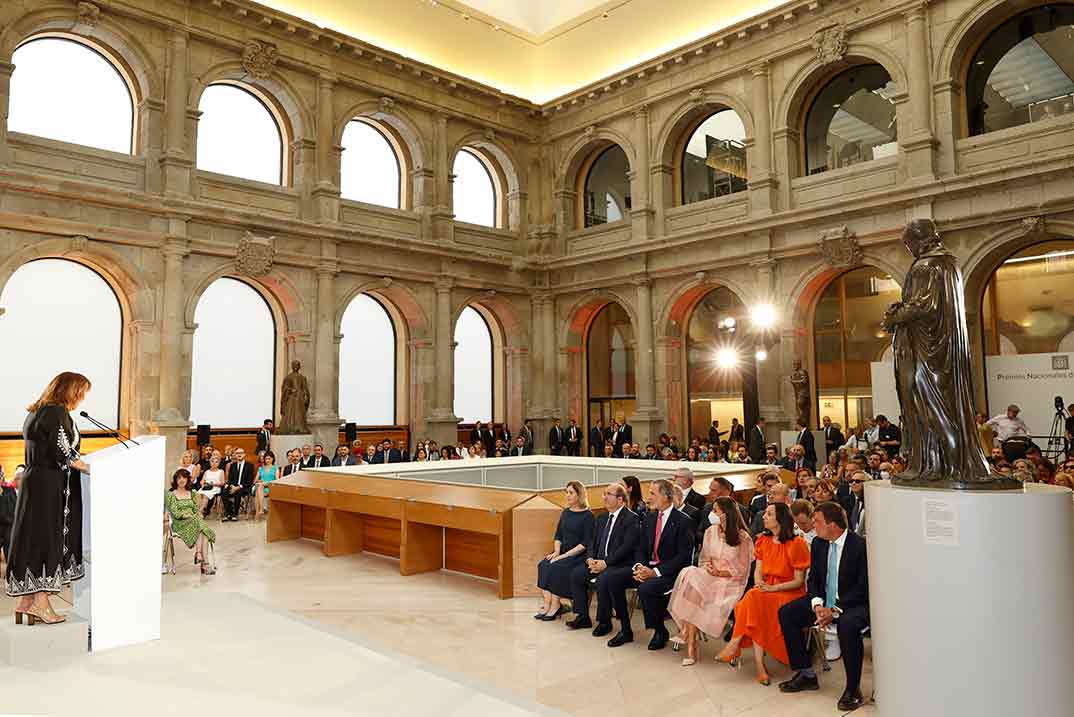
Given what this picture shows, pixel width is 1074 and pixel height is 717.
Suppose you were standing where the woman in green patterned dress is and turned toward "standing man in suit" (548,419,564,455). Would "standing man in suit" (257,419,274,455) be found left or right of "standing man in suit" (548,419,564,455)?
left

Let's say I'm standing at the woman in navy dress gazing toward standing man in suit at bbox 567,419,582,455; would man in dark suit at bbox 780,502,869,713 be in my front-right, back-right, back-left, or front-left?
back-right

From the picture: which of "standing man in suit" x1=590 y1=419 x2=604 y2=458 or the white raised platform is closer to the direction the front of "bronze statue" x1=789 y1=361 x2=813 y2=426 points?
the white raised platform

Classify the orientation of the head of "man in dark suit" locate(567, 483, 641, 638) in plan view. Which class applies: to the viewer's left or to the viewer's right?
to the viewer's left

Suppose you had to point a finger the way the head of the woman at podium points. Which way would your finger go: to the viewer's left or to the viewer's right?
to the viewer's right

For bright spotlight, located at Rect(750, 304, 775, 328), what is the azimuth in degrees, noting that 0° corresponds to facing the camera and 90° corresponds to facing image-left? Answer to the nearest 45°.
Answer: approximately 0°

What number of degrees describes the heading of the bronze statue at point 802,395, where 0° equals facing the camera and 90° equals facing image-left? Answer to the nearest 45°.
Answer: approximately 45°

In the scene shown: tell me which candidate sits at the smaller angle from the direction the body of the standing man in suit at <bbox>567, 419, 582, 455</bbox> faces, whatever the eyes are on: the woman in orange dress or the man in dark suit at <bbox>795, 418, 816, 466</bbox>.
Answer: the woman in orange dress

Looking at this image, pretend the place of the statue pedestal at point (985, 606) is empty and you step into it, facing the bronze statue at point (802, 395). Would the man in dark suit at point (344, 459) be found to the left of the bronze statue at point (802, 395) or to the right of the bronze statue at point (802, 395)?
left

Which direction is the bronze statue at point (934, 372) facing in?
to the viewer's left

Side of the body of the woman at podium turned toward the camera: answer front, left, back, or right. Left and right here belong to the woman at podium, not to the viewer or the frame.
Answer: right

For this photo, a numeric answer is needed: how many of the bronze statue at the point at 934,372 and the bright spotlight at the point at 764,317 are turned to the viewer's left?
1
